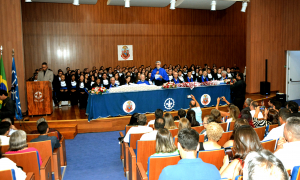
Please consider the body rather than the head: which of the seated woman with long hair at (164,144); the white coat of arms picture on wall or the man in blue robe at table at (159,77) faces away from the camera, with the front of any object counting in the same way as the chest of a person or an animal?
the seated woman with long hair

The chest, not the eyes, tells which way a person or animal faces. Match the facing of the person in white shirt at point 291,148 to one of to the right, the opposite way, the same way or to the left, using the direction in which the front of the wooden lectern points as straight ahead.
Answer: the opposite way

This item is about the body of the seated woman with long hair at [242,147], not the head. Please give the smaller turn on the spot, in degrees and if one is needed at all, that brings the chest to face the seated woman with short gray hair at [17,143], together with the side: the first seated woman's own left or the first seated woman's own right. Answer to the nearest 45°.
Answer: approximately 45° to the first seated woman's own left

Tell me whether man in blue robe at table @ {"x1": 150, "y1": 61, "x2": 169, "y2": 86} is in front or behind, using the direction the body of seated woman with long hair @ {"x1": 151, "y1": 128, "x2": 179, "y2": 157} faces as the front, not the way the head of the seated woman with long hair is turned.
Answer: in front

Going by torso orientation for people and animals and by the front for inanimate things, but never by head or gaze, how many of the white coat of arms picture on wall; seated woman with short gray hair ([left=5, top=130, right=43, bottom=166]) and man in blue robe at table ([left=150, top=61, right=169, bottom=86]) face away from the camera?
1

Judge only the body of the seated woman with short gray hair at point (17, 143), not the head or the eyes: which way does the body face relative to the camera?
away from the camera

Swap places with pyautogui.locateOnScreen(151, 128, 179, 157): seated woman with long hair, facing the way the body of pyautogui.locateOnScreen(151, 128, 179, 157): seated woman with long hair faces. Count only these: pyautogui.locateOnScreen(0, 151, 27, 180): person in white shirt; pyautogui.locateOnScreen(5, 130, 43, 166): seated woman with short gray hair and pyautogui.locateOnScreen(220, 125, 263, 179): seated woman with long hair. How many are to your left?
2

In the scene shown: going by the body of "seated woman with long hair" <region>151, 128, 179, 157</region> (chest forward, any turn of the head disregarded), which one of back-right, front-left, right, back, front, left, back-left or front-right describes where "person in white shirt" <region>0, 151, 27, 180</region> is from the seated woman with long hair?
left

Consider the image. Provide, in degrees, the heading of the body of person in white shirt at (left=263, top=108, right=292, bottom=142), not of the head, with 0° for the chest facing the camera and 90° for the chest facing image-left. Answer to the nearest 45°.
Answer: approximately 135°

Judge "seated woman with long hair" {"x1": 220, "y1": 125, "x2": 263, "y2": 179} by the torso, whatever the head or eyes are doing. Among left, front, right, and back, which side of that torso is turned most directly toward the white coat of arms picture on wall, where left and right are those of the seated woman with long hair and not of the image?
front

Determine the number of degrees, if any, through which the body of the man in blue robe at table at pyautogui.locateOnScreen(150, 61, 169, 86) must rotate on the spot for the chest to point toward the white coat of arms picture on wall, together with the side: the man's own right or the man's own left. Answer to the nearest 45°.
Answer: approximately 180°
